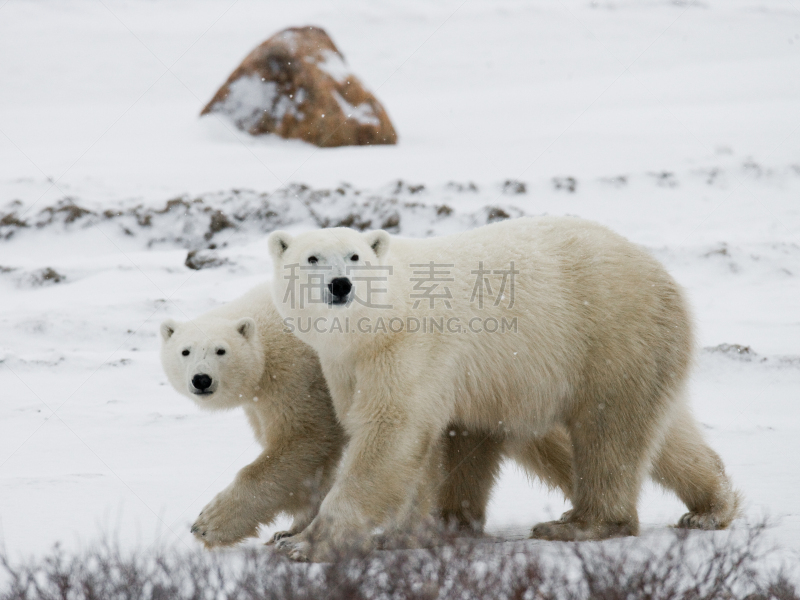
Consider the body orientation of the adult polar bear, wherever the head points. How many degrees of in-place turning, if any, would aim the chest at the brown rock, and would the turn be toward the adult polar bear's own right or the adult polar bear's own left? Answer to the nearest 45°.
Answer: approximately 90° to the adult polar bear's own right

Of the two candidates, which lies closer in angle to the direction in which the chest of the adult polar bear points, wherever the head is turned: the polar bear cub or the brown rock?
the polar bear cub

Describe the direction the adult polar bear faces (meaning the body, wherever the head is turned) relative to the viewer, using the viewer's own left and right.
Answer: facing to the left of the viewer

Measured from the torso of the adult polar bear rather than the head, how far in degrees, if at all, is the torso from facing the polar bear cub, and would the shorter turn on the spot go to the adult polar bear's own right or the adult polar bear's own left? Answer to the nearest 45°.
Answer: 0° — it already faces it
